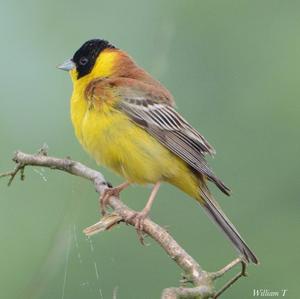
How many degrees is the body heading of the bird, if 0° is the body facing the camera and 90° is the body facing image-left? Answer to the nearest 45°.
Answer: approximately 90°
